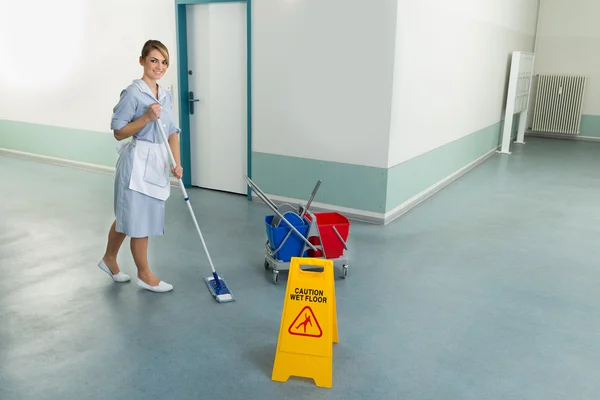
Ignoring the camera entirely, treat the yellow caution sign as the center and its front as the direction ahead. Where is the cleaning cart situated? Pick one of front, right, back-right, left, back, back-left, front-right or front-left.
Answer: back

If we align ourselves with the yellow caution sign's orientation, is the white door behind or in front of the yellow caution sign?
behind

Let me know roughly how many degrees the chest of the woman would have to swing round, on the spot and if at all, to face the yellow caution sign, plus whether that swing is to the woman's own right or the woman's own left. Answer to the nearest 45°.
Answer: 0° — they already face it

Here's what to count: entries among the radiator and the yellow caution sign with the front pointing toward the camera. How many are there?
2

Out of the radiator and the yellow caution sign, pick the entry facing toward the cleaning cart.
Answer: the radiator

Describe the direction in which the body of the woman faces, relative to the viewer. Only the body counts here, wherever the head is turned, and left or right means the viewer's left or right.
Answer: facing the viewer and to the right of the viewer

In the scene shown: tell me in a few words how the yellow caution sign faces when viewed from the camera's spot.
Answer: facing the viewer

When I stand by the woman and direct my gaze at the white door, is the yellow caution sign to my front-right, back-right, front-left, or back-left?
back-right

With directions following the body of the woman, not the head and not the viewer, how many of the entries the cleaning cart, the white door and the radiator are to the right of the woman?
0

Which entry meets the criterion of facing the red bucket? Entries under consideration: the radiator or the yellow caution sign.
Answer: the radiator

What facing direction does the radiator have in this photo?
toward the camera

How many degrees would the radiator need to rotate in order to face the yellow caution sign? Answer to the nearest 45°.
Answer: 0° — it already faces it

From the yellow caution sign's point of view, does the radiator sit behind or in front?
behind

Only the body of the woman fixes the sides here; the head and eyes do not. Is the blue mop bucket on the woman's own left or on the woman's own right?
on the woman's own left

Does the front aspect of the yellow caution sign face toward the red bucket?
no

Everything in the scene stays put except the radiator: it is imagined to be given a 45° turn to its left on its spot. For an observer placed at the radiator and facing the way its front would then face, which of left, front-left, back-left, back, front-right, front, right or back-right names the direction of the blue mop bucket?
front-right

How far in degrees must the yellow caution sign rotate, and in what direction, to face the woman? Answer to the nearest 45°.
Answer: approximately 135° to its right
